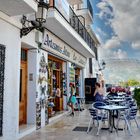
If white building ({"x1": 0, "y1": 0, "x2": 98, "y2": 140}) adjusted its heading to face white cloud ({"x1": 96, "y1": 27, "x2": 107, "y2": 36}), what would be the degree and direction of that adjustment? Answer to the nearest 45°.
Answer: approximately 135° to its left

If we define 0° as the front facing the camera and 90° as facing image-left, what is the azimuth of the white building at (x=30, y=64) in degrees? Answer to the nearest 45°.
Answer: approximately 315°

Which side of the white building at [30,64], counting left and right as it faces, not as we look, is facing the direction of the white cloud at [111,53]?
left

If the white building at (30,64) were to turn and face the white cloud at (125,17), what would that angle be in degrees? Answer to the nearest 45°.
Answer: approximately 90° to its left

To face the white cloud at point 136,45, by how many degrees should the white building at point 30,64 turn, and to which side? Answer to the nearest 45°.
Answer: approximately 90° to its left

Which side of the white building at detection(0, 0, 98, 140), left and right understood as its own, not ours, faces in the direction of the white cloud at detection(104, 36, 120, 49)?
left
